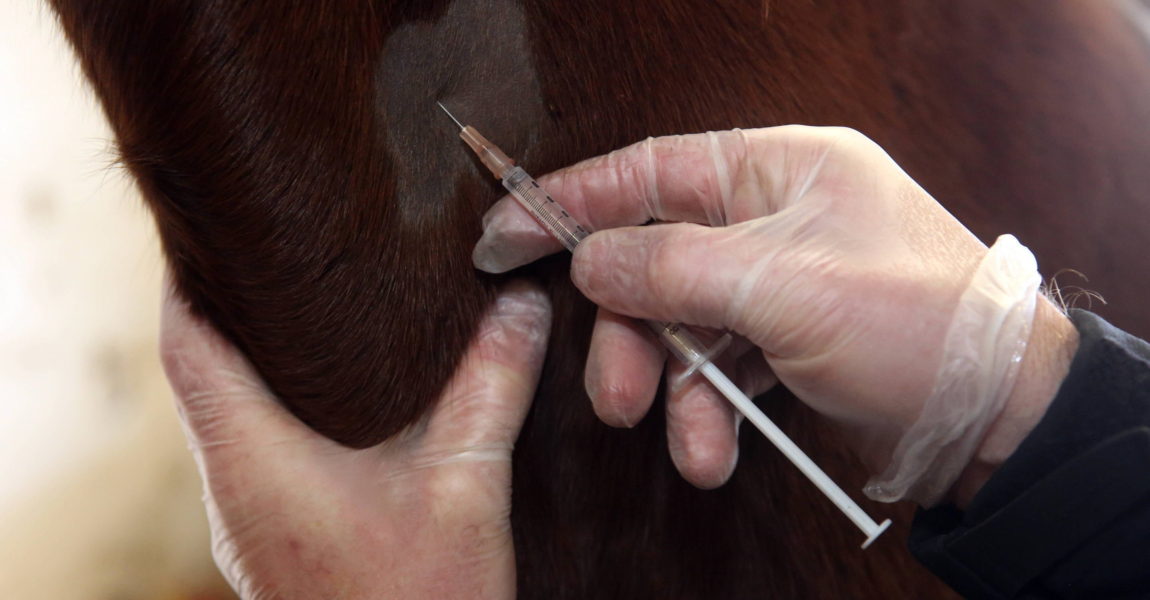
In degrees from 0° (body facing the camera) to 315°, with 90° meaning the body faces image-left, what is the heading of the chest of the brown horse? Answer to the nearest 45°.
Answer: approximately 90°
